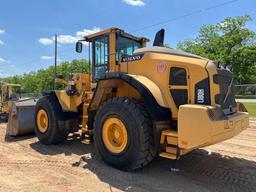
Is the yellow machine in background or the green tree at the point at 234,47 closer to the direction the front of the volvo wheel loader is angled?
the yellow machine in background

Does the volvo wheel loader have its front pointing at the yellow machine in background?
yes

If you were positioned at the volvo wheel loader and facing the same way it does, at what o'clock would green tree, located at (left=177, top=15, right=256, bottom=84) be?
The green tree is roughly at 2 o'clock from the volvo wheel loader.

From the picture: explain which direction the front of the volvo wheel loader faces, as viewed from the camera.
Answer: facing away from the viewer and to the left of the viewer
